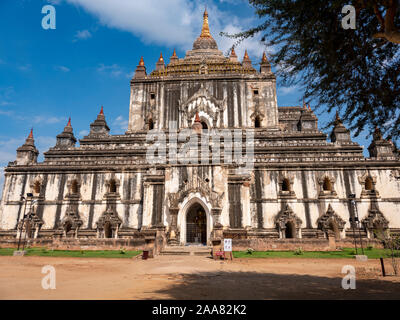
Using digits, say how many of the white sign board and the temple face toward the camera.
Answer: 2

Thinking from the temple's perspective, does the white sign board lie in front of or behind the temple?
in front

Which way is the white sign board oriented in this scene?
toward the camera

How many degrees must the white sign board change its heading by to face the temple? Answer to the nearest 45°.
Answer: approximately 180°

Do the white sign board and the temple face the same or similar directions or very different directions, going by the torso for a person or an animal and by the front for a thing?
same or similar directions

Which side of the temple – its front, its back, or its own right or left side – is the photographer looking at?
front
